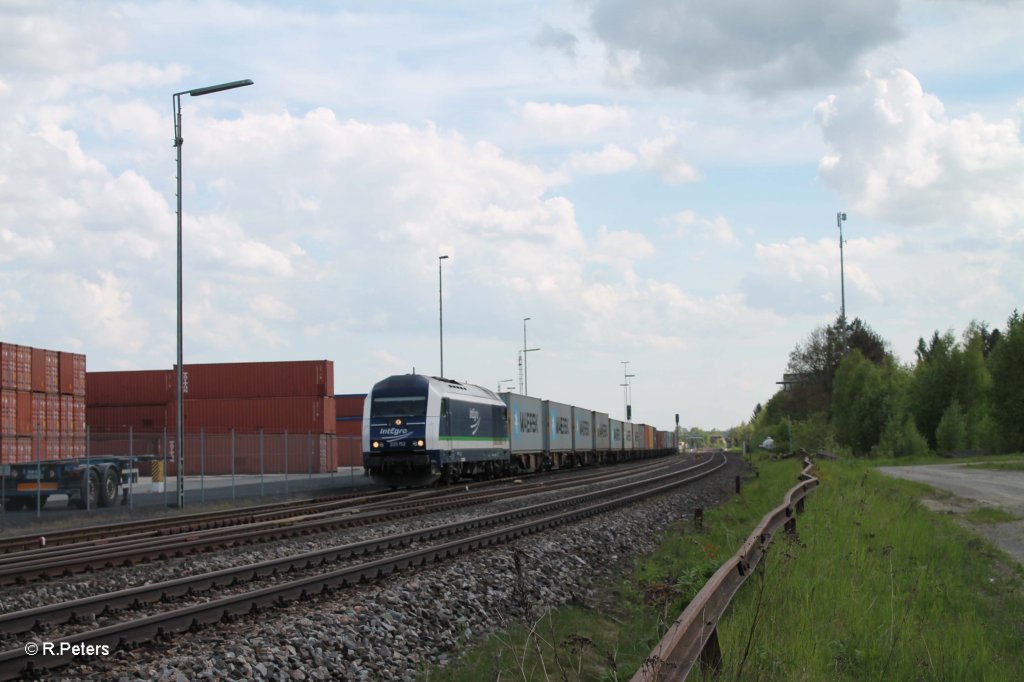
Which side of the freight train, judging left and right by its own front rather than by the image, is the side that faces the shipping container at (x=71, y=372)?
right

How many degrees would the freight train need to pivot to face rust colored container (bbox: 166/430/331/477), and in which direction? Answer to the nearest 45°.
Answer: approximately 90° to its right

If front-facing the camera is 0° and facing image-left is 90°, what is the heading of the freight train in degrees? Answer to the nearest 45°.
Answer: approximately 45°

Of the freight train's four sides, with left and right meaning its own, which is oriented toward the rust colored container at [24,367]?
right

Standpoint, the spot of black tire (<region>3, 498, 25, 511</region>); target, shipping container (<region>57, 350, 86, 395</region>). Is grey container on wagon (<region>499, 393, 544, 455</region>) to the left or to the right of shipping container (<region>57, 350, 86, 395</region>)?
right

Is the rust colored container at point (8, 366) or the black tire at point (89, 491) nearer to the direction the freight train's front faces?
the black tire

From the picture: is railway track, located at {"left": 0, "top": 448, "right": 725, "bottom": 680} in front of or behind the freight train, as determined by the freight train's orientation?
in front
